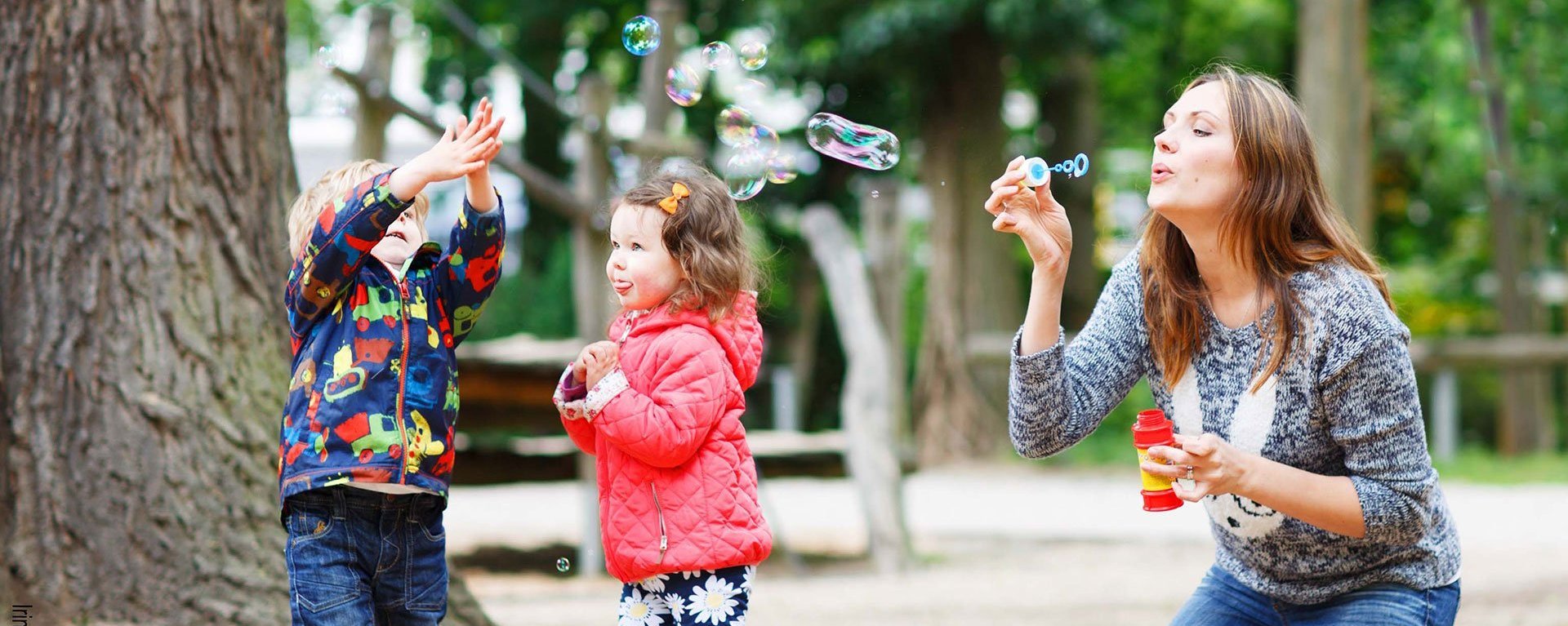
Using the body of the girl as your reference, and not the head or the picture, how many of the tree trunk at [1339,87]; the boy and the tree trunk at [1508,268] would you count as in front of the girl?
1

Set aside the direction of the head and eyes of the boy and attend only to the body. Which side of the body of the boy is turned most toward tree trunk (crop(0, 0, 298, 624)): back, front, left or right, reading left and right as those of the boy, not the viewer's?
back

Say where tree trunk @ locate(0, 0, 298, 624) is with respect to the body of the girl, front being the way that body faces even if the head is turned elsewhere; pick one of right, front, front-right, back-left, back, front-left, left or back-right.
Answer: front-right

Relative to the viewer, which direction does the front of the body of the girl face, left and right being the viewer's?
facing to the left of the viewer

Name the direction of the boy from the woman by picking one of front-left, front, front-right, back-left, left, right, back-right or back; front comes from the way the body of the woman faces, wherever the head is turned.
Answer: front-right

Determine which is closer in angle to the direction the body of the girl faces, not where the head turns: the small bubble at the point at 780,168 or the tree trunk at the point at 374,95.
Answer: the tree trunk

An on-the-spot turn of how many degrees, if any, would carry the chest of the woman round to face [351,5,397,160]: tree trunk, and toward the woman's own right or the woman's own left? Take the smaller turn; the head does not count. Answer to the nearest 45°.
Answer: approximately 90° to the woman's own right

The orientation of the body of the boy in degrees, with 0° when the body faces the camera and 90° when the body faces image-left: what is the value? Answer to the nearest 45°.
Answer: approximately 315°

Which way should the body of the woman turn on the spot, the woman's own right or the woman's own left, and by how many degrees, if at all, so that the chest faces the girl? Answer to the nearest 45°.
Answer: approximately 45° to the woman's own right

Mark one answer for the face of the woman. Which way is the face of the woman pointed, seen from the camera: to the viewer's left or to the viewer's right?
to the viewer's left

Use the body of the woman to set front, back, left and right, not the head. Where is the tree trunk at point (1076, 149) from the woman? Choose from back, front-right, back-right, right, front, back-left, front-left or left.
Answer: back-right

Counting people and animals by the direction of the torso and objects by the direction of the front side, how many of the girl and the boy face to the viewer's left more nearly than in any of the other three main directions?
1

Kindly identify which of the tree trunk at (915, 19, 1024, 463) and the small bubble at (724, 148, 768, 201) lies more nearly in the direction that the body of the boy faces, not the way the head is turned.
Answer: the small bubble
